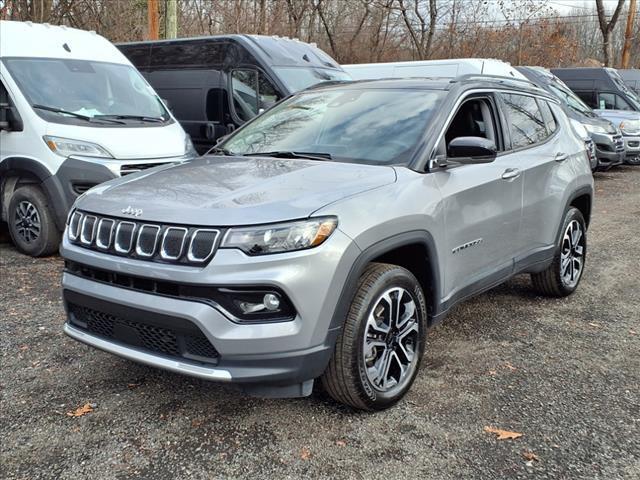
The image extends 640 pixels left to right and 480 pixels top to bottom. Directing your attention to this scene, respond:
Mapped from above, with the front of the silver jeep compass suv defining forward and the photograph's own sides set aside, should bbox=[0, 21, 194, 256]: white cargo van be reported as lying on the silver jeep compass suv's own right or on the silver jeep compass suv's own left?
on the silver jeep compass suv's own right

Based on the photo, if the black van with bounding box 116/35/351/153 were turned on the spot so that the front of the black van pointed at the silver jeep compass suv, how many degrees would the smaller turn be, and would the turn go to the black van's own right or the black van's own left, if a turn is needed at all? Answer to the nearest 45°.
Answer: approximately 45° to the black van's own right

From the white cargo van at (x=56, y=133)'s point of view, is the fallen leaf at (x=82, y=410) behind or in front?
in front

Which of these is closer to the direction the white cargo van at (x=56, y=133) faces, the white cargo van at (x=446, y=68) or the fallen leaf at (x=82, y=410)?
the fallen leaf

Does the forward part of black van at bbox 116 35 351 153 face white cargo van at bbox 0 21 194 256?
no

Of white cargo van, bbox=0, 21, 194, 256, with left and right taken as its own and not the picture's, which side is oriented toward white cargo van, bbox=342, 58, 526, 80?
left

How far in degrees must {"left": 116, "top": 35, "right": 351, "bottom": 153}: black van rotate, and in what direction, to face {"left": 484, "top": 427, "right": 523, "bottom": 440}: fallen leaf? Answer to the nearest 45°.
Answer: approximately 45° to its right

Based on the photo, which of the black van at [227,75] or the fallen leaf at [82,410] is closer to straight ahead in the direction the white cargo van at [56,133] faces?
the fallen leaf

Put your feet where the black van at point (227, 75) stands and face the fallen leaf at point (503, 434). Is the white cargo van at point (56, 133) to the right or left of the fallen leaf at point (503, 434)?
right

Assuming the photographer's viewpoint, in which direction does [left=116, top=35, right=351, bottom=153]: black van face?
facing the viewer and to the right of the viewer

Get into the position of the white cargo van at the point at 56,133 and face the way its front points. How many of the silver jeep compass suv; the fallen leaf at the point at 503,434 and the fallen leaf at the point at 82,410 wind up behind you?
0

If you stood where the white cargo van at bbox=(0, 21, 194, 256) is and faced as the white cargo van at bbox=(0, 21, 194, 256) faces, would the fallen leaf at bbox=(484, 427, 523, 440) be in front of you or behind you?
in front

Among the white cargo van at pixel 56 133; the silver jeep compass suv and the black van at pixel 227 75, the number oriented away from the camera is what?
0

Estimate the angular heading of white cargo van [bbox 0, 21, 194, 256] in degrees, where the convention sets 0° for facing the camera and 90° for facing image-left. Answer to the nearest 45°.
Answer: approximately 315°

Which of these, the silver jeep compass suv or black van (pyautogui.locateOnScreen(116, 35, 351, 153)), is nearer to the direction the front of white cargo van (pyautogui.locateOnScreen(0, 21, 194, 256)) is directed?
the silver jeep compass suv

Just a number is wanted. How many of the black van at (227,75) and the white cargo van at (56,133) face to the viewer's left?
0

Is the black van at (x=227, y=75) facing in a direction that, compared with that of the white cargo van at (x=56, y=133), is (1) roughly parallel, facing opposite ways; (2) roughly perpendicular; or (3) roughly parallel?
roughly parallel
